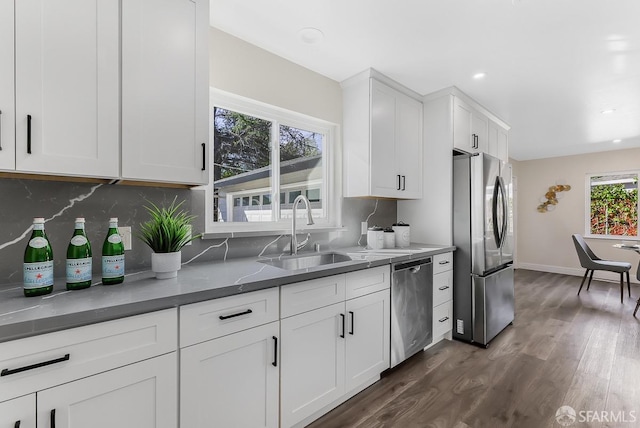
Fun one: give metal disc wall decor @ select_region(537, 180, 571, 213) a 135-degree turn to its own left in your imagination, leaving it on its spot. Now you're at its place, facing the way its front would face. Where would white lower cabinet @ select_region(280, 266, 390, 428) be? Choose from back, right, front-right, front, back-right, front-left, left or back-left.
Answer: back-right

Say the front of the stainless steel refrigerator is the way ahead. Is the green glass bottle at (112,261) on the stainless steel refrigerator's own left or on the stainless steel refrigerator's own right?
on the stainless steel refrigerator's own right

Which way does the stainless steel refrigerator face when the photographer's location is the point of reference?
facing the viewer and to the right of the viewer

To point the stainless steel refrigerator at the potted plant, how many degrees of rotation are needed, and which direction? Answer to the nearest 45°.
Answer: approximately 90° to its right

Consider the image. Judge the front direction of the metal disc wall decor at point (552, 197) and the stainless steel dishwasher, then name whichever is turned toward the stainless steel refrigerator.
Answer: the metal disc wall decor

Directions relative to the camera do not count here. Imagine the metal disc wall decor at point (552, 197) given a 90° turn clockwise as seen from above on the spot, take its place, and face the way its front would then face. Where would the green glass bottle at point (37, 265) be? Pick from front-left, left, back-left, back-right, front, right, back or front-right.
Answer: left

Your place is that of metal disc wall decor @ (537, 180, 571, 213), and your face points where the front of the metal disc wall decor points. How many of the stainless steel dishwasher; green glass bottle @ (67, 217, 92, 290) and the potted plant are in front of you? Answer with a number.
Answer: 3

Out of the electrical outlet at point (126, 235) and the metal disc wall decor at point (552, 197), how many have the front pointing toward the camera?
2

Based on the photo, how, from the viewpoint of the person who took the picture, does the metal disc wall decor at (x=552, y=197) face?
facing the viewer

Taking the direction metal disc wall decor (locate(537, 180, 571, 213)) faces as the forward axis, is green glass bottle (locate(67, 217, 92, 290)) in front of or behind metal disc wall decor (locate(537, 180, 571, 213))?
in front

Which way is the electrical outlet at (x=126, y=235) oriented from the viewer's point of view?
toward the camera

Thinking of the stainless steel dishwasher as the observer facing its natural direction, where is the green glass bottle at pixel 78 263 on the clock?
The green glass bottle is roughly at 3 o'clock from the stainless steel dishwasher.

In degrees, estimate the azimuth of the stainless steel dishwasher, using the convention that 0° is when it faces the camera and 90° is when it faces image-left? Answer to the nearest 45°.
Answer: approximately 315°
